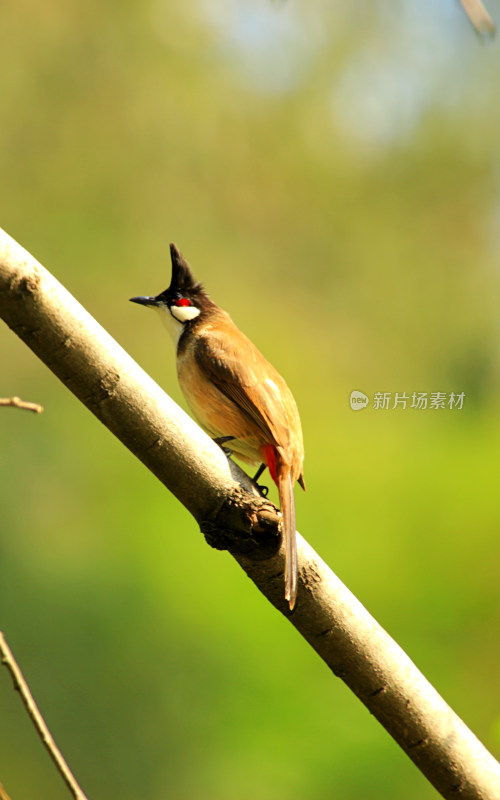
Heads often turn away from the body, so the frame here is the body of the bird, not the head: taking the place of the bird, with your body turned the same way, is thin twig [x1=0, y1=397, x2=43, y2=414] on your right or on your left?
on your left

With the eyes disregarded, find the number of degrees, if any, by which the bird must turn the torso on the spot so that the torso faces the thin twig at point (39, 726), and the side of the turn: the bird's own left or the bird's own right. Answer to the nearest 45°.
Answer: approximately 90° to the bird's own left

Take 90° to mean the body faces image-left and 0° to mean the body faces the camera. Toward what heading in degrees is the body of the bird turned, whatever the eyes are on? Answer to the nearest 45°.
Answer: approximately 90°
